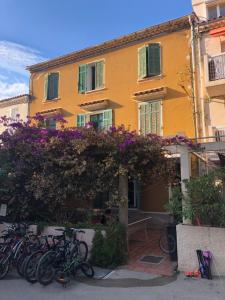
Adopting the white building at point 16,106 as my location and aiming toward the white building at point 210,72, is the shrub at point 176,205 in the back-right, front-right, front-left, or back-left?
front-right

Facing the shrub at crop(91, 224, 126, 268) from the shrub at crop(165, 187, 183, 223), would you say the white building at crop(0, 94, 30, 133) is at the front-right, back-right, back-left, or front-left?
front-right

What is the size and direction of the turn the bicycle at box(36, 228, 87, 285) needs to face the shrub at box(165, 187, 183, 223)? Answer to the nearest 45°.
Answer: approximately 45° to its right

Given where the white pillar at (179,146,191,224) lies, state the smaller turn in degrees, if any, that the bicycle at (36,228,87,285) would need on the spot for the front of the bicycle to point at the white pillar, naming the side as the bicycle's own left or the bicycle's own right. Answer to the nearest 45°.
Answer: approximately 45° to the bicycle's own right

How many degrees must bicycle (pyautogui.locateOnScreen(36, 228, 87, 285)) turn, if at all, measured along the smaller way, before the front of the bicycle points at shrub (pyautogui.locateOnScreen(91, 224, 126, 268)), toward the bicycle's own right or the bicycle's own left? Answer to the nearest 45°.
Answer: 0° — it already faces it

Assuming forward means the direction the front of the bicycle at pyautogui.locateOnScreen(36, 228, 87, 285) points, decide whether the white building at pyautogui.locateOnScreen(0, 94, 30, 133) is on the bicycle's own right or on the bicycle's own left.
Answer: on the bicycle's own left

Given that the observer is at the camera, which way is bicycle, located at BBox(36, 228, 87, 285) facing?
facing away from the viewer and to the right of the viewer

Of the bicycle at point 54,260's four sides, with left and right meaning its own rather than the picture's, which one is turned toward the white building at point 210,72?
front
